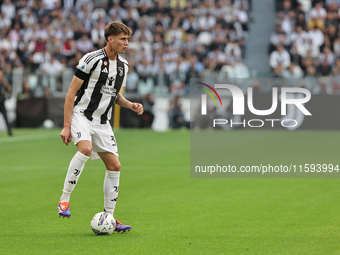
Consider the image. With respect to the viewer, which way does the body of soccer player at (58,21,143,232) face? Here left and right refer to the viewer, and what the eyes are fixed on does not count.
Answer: facing the viewer and to the right of the viewer
